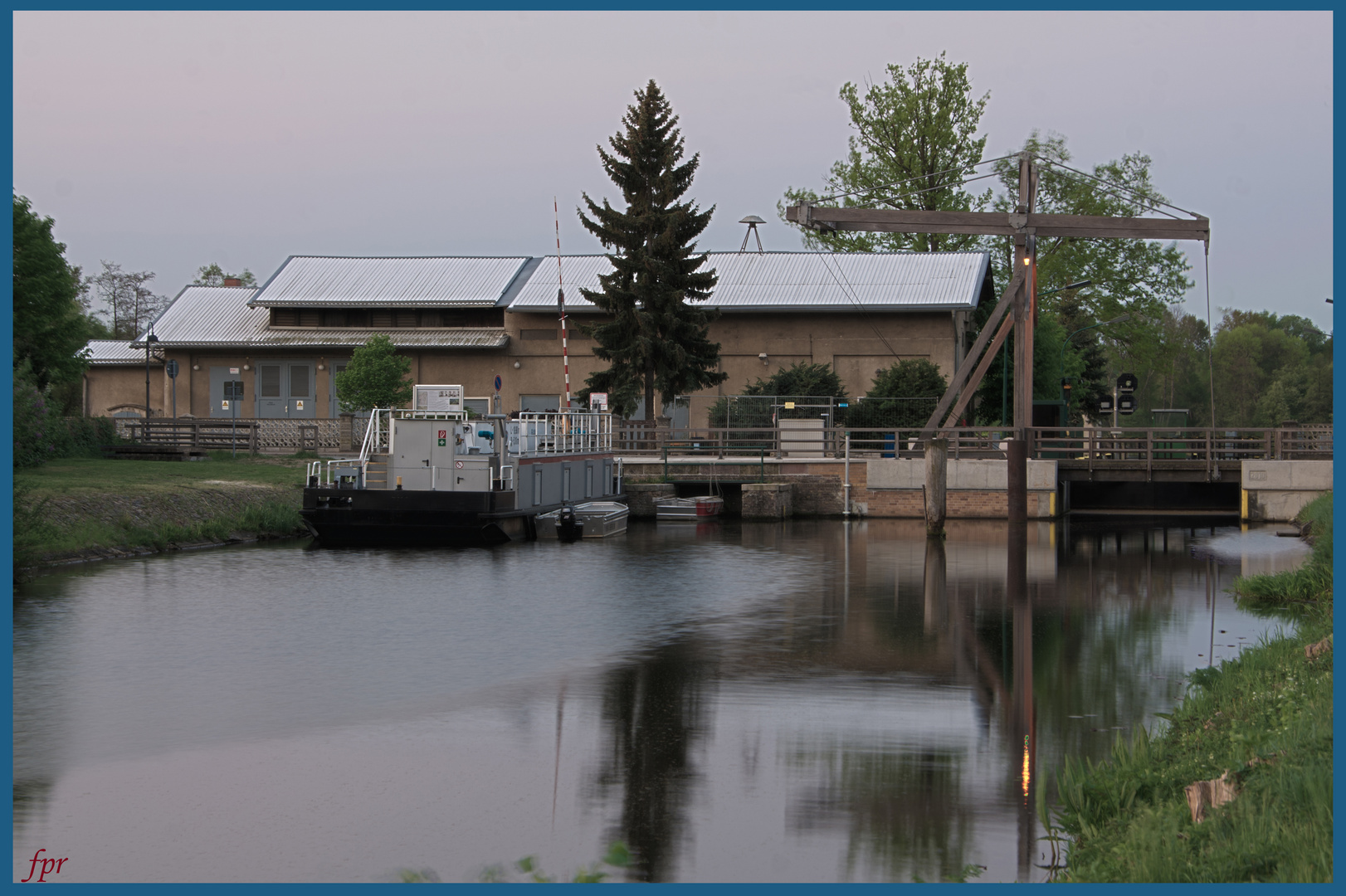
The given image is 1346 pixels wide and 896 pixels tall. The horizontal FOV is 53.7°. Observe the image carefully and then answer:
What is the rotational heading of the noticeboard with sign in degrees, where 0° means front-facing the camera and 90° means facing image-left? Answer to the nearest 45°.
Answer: approximately 0°

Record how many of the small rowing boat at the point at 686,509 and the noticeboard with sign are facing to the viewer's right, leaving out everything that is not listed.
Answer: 1

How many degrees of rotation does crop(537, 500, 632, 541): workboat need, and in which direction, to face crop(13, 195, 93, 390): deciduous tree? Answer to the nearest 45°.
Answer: approximately 90° to its left

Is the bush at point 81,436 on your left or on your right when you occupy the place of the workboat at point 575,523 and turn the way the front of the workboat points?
on your left

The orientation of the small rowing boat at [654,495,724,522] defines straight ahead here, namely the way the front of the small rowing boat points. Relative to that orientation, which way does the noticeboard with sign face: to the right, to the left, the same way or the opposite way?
to the right

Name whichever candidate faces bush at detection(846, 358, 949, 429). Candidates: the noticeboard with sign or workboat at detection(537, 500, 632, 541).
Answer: the workboat

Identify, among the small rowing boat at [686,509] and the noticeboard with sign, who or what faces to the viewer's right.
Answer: the small rowing boat

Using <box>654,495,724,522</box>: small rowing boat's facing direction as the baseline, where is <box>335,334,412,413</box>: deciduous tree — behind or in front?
behind

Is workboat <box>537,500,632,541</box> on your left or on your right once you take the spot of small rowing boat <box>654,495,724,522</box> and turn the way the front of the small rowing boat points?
on your right

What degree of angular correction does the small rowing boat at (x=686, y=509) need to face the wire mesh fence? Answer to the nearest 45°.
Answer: approximately 45° to its left

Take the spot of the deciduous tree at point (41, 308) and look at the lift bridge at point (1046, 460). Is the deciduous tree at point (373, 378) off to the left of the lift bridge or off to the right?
left

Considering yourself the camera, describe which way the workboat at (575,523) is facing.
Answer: facing away from the viewer and to the right of the viewer

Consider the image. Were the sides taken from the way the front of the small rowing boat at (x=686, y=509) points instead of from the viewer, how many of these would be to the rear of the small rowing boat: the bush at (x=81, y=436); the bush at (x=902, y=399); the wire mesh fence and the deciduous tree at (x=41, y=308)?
2
